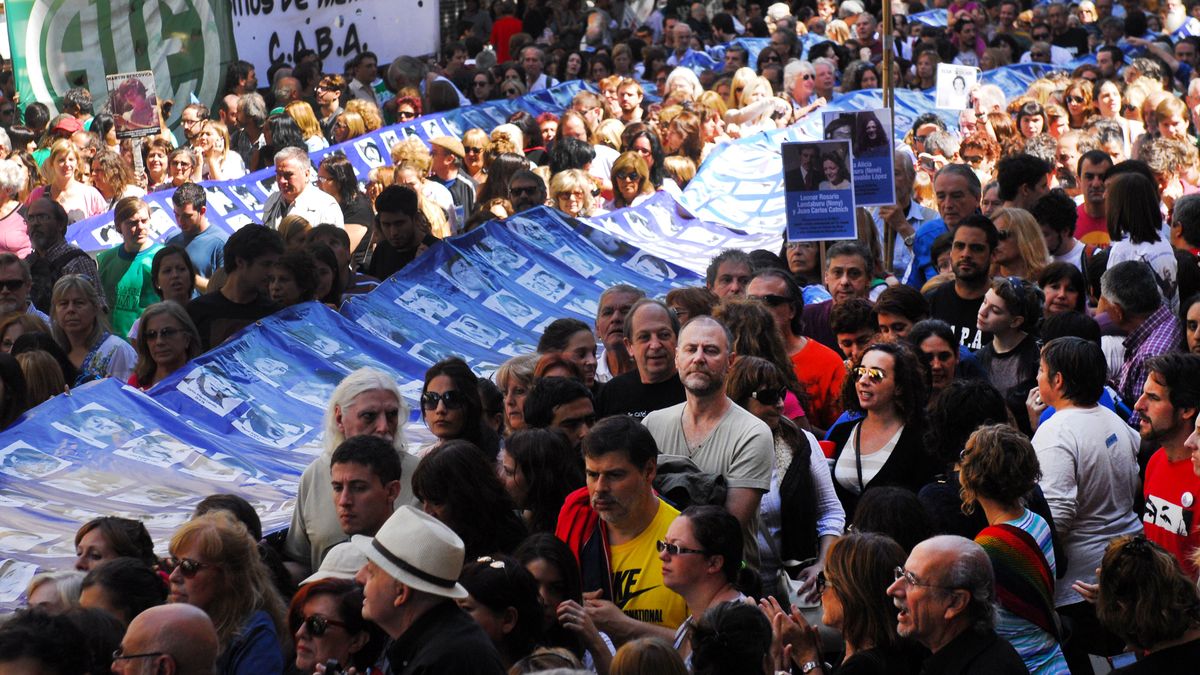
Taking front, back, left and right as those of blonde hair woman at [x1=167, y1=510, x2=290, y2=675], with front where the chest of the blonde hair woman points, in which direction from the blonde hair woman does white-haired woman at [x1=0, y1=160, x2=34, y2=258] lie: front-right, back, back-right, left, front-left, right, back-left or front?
right

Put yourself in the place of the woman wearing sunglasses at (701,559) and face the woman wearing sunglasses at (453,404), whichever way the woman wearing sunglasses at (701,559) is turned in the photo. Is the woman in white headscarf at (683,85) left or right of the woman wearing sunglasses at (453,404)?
right

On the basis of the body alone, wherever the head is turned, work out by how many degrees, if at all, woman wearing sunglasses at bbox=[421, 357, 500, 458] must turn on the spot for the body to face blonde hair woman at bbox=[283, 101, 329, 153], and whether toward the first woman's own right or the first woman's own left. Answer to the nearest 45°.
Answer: approximately 135° to the first woman's own right

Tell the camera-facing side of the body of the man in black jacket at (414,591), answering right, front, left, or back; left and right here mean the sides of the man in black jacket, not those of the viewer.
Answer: left

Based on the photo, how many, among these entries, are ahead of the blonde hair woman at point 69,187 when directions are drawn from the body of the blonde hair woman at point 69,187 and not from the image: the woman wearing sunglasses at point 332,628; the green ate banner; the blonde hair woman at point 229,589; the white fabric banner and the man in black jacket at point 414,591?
3

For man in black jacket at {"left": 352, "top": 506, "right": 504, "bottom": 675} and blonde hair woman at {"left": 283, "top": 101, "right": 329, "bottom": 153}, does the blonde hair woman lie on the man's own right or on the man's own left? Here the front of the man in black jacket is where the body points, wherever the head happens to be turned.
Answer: on the man's own right

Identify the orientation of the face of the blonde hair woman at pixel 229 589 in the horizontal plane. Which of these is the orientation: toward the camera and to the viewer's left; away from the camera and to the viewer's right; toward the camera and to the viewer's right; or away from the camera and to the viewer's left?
toward the camera and to the viewer's left

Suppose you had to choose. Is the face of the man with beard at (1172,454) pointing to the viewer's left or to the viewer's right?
to the viewer's left

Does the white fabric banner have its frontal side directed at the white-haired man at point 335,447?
yes

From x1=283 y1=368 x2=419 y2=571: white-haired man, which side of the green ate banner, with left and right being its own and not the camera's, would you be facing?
front

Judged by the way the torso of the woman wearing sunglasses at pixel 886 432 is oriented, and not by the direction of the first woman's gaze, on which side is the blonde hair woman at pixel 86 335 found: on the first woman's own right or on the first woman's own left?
on the first woman's own right
